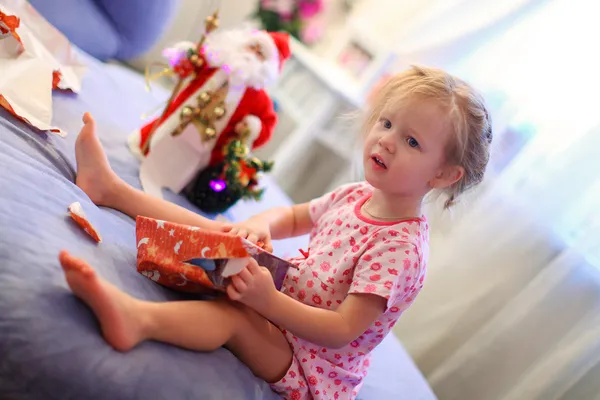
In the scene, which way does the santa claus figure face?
toward the camera

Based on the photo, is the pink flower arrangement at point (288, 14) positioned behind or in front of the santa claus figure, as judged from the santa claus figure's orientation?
behind

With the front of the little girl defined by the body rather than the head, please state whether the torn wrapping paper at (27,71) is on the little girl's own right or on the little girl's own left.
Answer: on the little girl's own right

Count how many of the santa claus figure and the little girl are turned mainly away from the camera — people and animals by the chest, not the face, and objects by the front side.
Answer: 0

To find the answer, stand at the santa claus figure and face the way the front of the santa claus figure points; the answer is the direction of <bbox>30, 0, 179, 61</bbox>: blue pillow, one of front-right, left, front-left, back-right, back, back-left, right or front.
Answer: back-right

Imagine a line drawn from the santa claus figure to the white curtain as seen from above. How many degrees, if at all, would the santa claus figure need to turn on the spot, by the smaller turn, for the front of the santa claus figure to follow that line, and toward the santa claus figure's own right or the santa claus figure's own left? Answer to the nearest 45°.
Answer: approximately 90° to the santa claus figure's own left

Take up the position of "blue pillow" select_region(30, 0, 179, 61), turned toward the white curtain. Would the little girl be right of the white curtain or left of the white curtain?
right

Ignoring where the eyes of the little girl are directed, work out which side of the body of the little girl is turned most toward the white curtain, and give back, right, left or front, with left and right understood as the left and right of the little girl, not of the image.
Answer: back

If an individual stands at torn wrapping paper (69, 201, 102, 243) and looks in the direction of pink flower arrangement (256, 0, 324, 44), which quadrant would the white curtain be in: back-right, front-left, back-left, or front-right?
front-right

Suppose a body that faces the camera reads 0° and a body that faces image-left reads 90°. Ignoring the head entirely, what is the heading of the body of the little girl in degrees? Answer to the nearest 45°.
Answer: approximately 45°

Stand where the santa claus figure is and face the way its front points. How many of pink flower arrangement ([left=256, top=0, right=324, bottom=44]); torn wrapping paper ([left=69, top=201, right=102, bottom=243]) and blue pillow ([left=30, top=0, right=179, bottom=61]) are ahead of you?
1
